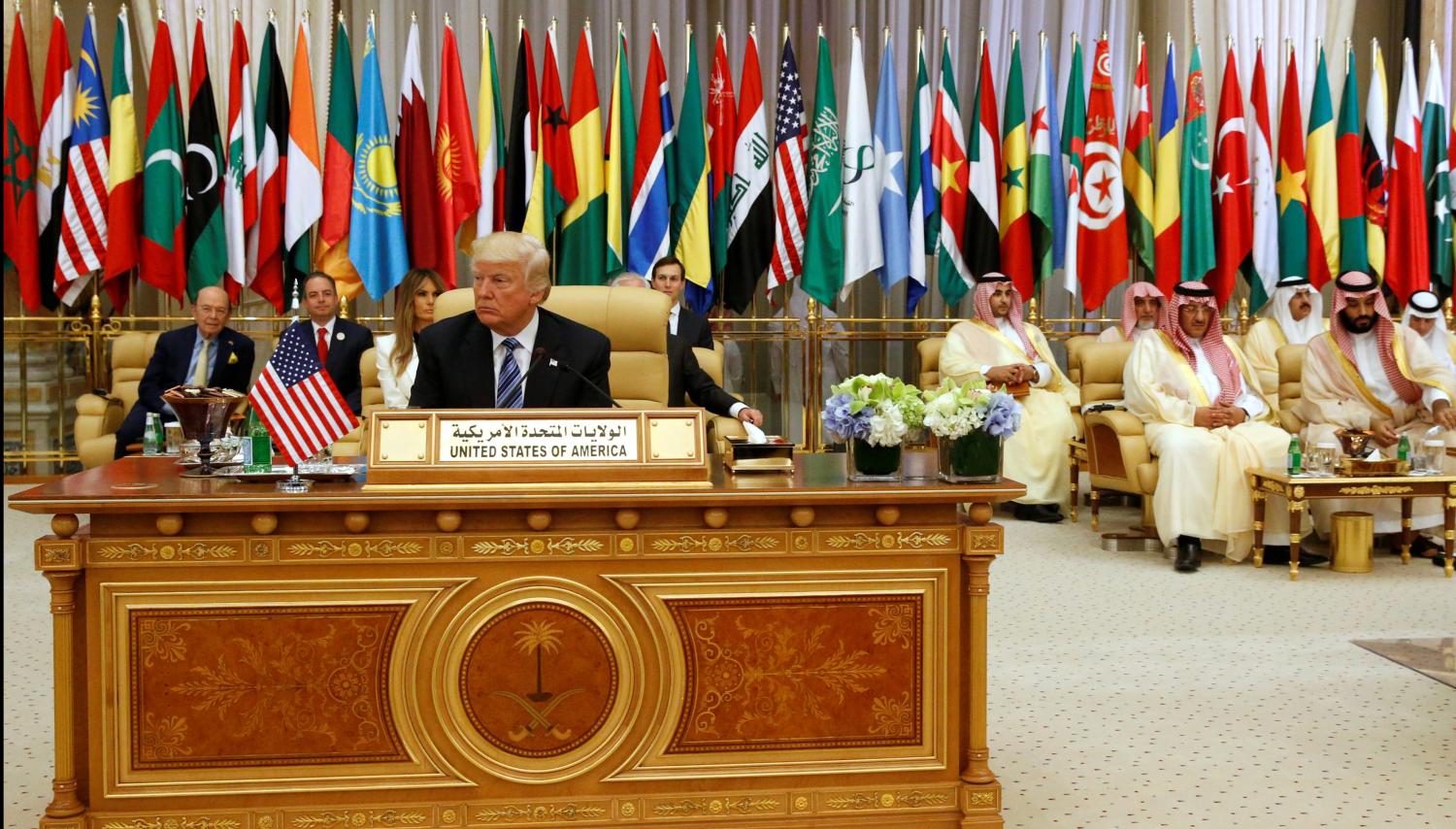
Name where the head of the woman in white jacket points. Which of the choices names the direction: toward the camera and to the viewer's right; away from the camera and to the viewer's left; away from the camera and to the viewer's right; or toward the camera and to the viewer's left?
toward the camera and to the viewer's right

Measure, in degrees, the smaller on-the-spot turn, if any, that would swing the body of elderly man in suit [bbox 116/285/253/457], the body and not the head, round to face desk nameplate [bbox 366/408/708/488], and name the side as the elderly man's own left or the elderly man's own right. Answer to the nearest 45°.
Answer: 0° — they already face it

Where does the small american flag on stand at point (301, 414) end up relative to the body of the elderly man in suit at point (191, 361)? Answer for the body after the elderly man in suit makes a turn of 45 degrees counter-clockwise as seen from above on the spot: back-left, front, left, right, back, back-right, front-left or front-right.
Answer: front-right

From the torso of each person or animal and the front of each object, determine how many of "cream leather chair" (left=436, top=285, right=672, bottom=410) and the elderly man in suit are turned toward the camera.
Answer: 2

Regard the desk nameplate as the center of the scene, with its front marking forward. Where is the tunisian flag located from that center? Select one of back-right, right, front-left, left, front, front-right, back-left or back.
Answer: back-left

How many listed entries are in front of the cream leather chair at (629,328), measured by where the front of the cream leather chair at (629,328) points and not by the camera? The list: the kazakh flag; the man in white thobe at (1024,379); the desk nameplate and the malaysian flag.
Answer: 1

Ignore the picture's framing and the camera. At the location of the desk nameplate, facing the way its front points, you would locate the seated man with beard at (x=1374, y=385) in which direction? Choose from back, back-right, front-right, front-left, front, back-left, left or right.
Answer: back-left

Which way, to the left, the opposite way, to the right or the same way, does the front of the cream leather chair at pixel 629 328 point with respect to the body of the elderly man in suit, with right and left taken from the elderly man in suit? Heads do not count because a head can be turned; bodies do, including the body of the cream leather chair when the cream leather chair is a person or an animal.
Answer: the same way

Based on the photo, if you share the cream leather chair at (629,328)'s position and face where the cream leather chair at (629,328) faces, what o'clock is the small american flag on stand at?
The small american flag on stand is roughly at 1 o'clock from the cream leather chair.

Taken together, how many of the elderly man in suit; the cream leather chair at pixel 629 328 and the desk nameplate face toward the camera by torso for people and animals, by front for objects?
3

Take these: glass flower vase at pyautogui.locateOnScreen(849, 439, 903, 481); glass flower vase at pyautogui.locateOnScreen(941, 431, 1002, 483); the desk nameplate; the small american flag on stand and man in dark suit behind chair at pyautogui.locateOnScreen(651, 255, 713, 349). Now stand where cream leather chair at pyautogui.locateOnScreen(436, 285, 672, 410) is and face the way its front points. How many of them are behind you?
1

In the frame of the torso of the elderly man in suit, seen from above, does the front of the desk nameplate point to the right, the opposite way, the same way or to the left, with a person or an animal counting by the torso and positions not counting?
the same way

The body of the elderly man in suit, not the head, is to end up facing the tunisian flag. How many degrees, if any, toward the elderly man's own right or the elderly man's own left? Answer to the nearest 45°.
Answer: approximately 90° to the elderly man's own left

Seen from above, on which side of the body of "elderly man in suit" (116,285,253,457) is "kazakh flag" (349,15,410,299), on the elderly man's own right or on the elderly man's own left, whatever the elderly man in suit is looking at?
on the elderly man's own left

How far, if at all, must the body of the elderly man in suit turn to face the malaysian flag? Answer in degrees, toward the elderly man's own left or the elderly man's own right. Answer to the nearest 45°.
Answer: approximately 135° to the elderly man's own right

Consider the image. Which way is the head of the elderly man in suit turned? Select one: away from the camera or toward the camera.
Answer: toward the camera

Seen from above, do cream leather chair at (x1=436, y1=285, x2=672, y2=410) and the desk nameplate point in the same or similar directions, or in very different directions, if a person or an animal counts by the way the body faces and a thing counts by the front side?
same or similar directions

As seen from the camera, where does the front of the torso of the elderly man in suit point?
toward the camera
